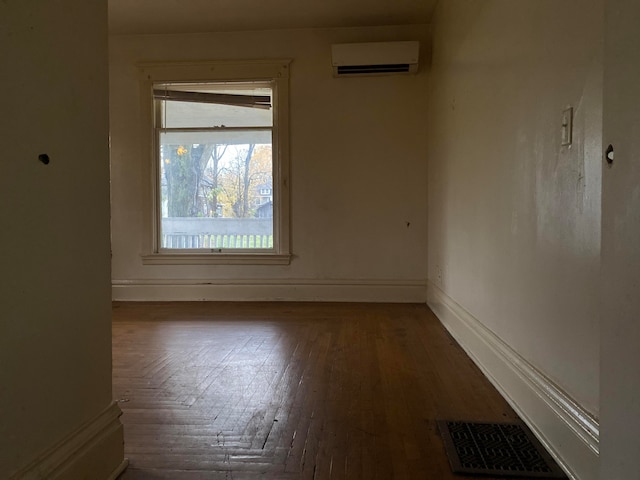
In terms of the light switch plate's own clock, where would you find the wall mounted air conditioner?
The wall mounted air conditioner is roughly at 2 o'clock from the light switch plate.

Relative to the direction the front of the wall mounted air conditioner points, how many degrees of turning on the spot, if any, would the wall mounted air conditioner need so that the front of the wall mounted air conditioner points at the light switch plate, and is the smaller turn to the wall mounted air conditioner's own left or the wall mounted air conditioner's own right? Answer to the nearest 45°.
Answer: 0° — it already faces it

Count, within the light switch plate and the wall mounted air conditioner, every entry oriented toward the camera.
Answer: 1

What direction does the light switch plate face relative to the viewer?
to the viewer's left

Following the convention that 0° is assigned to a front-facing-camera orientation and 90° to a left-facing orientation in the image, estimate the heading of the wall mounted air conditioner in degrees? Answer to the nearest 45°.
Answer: approximately 0°

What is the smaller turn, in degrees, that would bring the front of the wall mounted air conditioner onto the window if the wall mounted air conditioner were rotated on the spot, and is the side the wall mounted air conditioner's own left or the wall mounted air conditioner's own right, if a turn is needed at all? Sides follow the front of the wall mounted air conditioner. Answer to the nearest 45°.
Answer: approximately 90° to the wall mounted air conditioner's own right

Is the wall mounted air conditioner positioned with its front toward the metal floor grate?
yes

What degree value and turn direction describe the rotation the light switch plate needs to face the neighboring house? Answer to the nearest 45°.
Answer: approximately 45° to its right

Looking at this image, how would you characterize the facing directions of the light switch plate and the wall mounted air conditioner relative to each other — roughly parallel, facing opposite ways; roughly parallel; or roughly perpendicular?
roughly perpendicular
